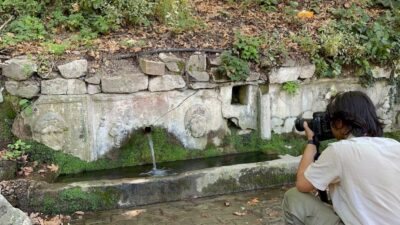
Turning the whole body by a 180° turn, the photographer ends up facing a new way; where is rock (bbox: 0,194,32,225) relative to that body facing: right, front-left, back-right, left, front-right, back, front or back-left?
back-right

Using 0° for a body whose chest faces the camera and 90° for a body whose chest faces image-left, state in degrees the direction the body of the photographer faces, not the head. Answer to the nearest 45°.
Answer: approximately 135°

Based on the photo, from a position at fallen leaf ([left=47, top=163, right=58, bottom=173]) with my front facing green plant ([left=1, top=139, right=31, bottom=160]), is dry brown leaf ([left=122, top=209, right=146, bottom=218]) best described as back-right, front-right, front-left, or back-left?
back-left

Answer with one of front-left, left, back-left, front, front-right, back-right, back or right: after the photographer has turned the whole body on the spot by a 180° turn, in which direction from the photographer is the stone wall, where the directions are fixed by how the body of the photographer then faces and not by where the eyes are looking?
back

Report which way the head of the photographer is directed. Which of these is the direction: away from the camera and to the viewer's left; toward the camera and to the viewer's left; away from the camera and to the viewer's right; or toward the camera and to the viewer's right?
away from the camera and to the viewer's left

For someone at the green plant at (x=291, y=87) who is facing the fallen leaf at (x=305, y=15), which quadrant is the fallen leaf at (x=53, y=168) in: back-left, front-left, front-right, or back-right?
back-left

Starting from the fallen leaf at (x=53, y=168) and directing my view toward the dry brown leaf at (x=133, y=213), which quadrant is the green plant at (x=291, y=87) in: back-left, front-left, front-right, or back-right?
front-left

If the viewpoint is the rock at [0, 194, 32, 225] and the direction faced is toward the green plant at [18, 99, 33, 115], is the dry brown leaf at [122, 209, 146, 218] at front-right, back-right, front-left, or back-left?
front-right

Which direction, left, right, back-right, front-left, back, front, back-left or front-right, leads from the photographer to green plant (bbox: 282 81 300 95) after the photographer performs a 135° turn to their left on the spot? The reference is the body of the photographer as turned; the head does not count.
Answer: back

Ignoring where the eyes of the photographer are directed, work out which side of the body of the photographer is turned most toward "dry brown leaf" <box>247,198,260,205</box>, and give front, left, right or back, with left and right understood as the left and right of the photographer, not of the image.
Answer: front

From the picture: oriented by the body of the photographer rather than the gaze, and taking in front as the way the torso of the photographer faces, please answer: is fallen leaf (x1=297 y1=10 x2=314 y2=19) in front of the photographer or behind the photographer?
in front

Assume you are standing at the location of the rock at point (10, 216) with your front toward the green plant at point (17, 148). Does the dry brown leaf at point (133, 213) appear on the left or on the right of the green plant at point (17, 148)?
right

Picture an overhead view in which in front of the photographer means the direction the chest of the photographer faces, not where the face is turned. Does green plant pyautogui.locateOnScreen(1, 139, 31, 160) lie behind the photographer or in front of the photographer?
in front

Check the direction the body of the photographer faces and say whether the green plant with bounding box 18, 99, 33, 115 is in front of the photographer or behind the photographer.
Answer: in front

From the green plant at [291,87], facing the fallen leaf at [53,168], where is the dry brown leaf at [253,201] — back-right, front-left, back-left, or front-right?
front-left
